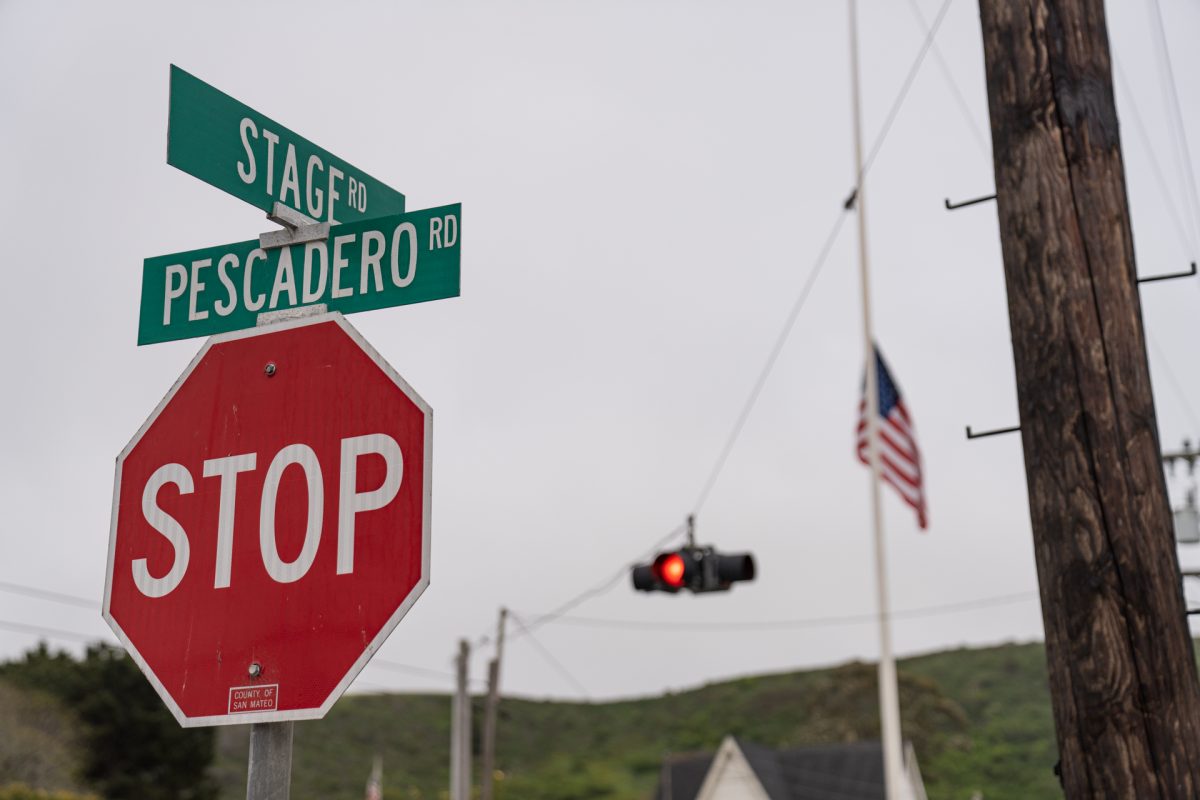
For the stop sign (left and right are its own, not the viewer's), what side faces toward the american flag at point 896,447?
back

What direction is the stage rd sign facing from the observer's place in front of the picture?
facing the viewer and to the right of the viewer

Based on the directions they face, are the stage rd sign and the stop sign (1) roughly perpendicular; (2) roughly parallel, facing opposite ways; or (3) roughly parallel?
roughly perpendicular

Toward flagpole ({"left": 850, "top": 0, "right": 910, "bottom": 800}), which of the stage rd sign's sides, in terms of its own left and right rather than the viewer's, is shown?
left

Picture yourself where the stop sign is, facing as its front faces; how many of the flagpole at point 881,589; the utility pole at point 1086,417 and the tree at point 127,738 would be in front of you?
0

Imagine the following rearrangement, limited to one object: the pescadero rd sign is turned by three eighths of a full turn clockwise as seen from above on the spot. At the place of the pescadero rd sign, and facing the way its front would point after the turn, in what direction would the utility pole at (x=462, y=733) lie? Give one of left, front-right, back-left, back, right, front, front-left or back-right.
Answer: front

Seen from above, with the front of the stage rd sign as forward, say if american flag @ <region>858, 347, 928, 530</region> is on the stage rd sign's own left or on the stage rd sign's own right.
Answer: on the stage rd sign's own left

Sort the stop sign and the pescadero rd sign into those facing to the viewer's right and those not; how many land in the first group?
0

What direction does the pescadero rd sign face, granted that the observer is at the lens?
facing the viewer and to the left of the viewer

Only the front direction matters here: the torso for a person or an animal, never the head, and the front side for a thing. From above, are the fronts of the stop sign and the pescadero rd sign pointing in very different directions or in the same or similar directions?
same or similar directions

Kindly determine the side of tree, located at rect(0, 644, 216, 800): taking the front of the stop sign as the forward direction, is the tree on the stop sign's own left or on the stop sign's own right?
on the stop sign's own right

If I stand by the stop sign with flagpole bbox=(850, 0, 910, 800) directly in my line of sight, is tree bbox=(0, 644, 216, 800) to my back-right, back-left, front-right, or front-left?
front-left

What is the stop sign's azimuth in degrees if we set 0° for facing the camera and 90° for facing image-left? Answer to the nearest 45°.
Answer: approximately 45°

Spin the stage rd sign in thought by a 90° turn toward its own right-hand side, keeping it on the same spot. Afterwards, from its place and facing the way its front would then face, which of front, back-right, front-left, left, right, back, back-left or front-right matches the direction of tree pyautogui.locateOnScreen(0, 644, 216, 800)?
back-right

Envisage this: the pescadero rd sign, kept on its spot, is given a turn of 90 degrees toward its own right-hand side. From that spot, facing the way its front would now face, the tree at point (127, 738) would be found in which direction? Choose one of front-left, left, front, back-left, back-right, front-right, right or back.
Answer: front-right

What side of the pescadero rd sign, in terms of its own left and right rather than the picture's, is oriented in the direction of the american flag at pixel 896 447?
back
